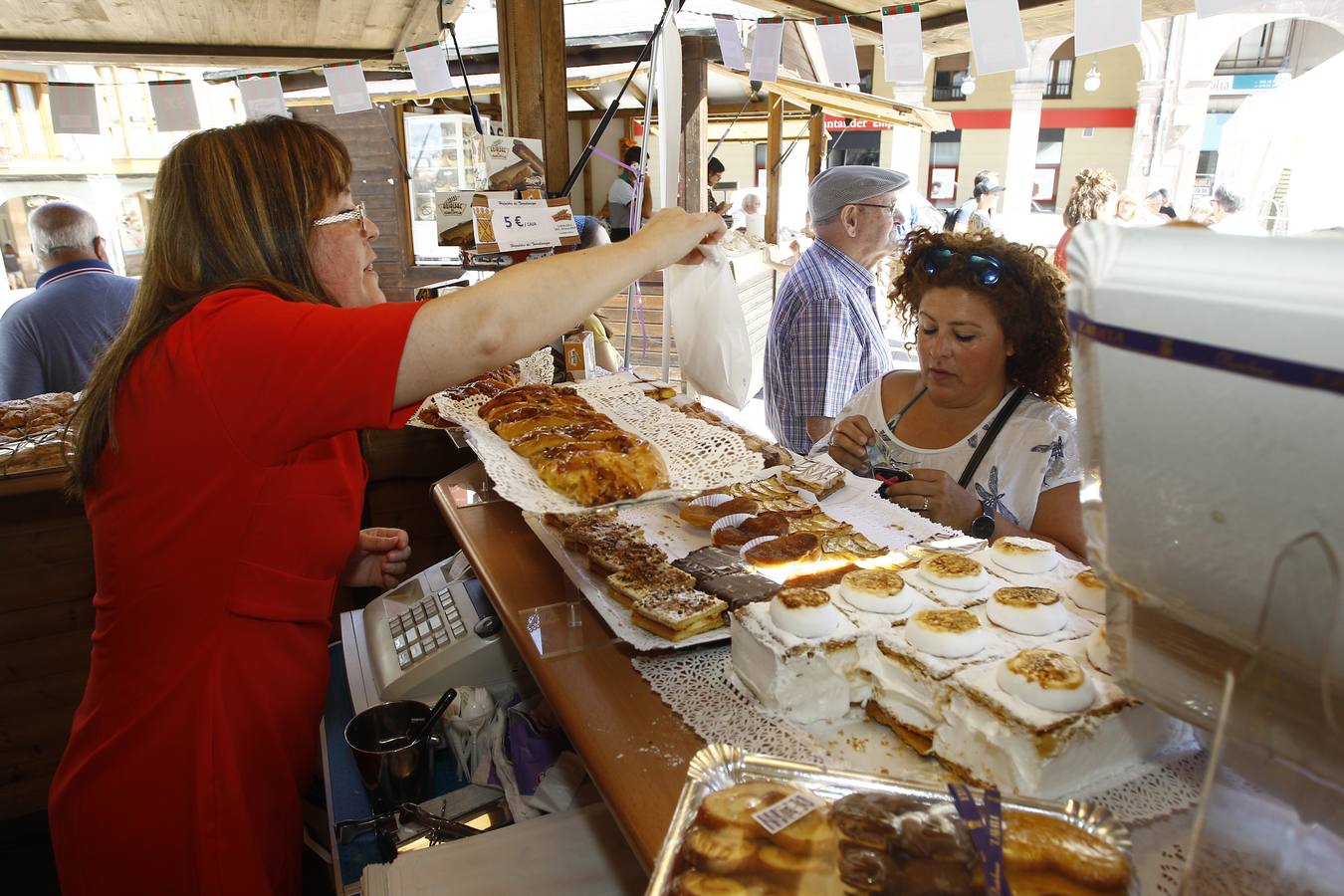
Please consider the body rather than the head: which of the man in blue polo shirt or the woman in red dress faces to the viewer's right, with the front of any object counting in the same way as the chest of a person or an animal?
the woman in red dress

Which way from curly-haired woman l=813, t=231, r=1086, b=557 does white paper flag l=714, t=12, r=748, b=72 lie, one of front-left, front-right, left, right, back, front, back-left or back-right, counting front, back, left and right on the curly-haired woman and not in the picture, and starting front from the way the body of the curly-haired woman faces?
right

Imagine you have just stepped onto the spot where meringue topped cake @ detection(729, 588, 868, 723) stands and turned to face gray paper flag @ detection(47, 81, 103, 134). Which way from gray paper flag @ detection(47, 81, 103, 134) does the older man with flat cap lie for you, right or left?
right

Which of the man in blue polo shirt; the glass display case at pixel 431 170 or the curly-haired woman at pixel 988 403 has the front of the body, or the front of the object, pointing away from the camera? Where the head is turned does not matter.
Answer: the man in blue polo shirt

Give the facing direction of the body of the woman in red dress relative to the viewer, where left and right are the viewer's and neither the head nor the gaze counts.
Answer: facing to the right of the viewer

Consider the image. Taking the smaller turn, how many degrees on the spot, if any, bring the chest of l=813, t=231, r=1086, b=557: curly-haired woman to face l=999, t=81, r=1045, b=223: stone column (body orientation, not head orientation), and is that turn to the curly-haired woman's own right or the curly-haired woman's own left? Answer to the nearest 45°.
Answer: approximately 135° to the curly-haired woman's own right

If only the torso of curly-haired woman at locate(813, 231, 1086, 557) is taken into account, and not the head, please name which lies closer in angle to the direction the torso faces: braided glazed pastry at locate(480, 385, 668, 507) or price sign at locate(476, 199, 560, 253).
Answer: the braided glazed pastry

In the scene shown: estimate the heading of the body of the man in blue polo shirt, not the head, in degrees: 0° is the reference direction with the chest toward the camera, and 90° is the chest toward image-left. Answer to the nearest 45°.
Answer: approximately 180°

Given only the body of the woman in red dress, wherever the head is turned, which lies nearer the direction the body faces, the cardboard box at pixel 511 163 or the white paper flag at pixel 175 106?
the cardboard box

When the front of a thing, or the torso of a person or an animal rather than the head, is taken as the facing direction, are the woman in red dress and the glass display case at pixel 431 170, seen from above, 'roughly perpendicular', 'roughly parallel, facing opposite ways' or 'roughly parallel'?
roughly perpendicular

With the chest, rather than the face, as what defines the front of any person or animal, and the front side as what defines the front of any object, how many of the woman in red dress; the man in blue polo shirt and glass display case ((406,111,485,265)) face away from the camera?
1

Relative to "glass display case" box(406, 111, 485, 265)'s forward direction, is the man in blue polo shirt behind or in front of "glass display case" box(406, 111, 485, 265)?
in front
